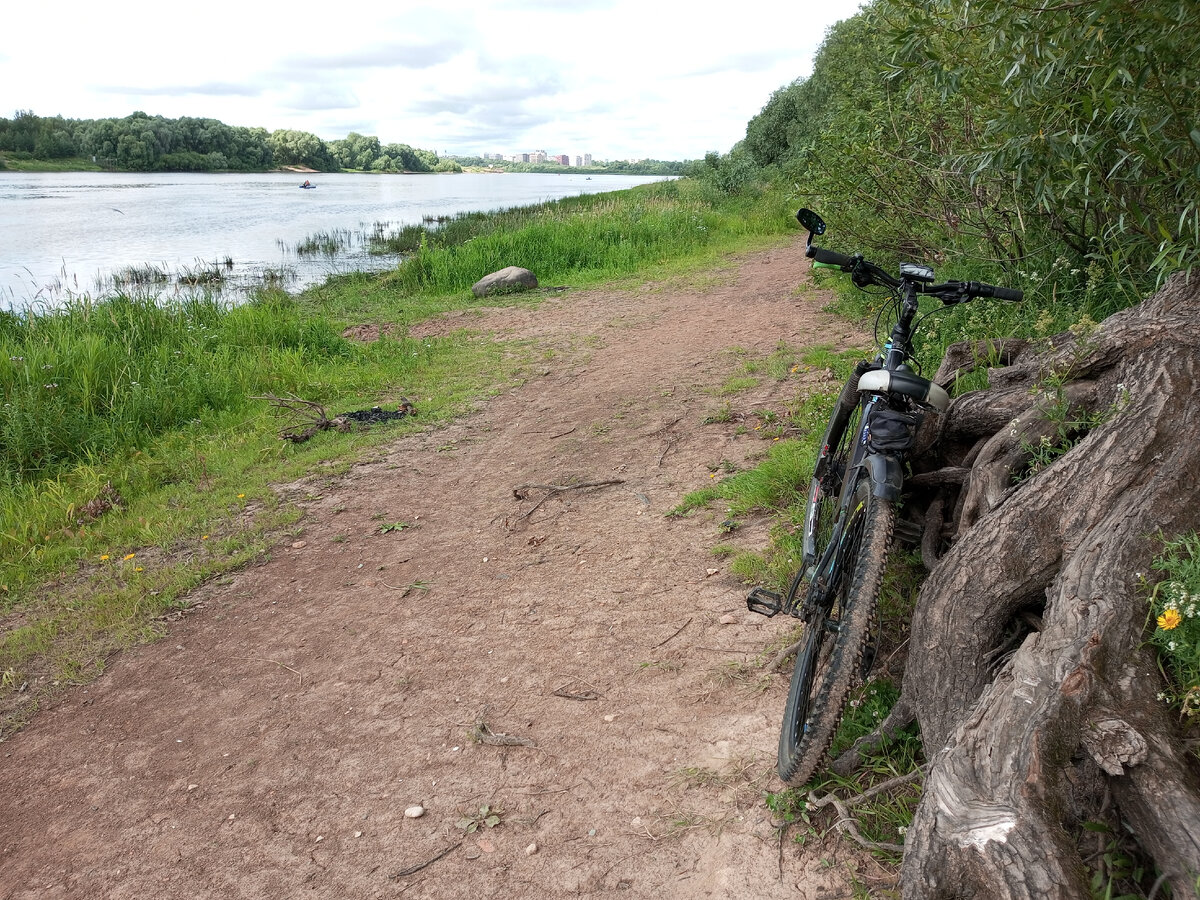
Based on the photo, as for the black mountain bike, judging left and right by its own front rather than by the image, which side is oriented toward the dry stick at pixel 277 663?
left

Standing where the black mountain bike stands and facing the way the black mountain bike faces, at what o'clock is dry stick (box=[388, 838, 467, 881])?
The dry stick is roughly at 8 o'clock from the black mountain bike.

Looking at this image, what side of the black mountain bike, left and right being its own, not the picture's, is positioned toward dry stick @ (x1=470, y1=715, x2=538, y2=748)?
left

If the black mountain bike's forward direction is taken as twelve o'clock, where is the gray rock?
The gray rock is roughly at 11 o'clock from the black mountain bike.

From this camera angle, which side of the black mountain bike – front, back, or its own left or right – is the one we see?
back

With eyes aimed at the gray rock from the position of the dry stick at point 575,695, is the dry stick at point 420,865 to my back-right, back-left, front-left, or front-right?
back-left
